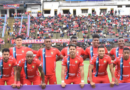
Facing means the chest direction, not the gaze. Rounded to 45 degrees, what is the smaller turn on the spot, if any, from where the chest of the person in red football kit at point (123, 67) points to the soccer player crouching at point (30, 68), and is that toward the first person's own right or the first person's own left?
approximately 90° to the first person's own right

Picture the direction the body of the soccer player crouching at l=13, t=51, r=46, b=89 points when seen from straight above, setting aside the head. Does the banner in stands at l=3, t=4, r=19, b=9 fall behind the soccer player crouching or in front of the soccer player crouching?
behind

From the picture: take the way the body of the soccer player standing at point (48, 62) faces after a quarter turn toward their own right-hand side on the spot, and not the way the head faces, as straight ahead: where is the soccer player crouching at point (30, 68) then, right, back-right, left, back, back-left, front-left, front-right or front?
front-left

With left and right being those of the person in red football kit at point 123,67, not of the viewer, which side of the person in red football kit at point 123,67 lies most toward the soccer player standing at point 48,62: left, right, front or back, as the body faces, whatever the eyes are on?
right

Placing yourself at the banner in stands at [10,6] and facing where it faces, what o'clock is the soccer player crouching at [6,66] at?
The soccer player crouching is roughly at 12 o'clock from the banner in stands.

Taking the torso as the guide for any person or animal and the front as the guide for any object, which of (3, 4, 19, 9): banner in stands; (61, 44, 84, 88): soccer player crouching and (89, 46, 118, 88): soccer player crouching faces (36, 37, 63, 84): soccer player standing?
the banner in stands

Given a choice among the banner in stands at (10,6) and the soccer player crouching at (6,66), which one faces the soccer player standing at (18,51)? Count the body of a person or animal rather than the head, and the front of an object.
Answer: the banner in stands

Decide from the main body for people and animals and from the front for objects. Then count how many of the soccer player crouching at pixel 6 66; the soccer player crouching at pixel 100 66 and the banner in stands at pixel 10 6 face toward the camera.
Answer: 3

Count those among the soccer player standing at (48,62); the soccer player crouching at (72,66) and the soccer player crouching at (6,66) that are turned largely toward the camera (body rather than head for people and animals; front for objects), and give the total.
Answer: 3

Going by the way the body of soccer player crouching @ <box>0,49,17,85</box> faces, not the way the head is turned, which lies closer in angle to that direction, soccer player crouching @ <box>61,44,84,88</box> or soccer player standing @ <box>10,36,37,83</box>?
the soccer player crouching

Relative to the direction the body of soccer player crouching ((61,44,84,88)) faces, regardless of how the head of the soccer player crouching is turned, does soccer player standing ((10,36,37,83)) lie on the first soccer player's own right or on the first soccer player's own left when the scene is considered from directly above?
on the first soccer player's own right
